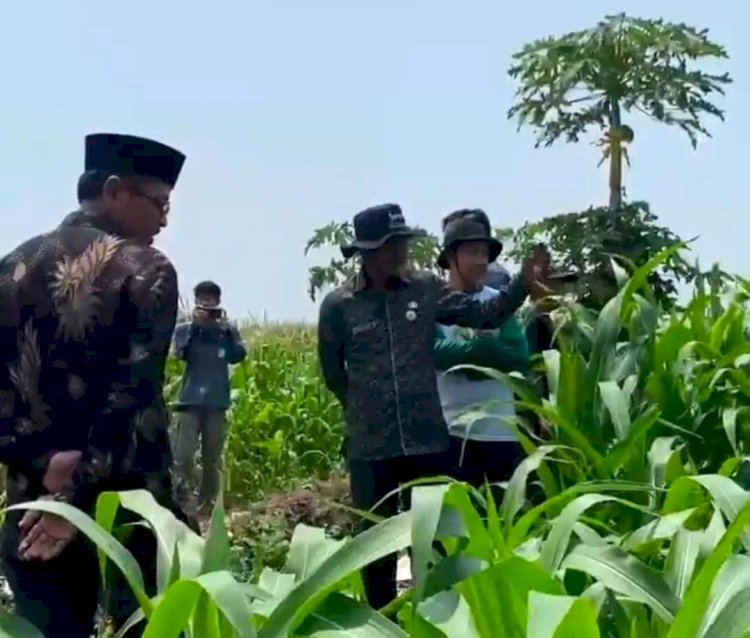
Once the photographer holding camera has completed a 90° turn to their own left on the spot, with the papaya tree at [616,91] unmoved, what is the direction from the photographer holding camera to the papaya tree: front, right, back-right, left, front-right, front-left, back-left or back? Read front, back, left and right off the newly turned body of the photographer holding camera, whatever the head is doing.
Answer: front

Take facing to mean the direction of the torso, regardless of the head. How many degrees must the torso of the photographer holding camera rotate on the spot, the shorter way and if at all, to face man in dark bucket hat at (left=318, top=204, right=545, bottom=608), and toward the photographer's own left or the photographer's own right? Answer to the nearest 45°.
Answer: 0° — they already face them

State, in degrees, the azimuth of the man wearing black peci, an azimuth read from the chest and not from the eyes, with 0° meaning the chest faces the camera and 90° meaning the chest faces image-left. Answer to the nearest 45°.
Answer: approximately 225°

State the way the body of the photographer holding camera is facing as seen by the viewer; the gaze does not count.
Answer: toward the camera

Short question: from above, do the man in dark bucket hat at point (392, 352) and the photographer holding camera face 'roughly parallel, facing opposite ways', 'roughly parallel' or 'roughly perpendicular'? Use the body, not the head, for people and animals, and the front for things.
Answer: roughly parallel

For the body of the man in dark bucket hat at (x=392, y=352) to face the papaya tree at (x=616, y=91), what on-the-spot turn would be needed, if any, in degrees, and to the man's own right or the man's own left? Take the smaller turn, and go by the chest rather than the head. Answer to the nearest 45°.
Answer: approximately 180°

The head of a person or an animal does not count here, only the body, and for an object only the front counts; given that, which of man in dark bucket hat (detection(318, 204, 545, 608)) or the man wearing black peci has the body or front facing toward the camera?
the man in dark bucket hat

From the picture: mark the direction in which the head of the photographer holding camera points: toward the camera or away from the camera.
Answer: toward the camera

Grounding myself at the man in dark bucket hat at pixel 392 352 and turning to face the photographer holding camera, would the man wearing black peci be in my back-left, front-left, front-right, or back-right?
back-left

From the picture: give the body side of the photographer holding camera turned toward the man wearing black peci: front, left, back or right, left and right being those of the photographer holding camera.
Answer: front

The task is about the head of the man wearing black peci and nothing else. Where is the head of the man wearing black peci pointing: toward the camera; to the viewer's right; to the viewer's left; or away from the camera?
to the viewer's right

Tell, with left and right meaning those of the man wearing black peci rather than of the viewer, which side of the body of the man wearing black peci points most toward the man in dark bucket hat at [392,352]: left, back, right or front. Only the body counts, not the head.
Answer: front

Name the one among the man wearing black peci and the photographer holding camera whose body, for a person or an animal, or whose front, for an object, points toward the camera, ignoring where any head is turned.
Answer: the photographer holding camera

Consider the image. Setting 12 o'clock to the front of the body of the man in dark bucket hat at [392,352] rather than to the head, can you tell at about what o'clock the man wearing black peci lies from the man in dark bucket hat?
The man wearing black peci is roughly at 1 o'clock from the man in dark bucket hat.
